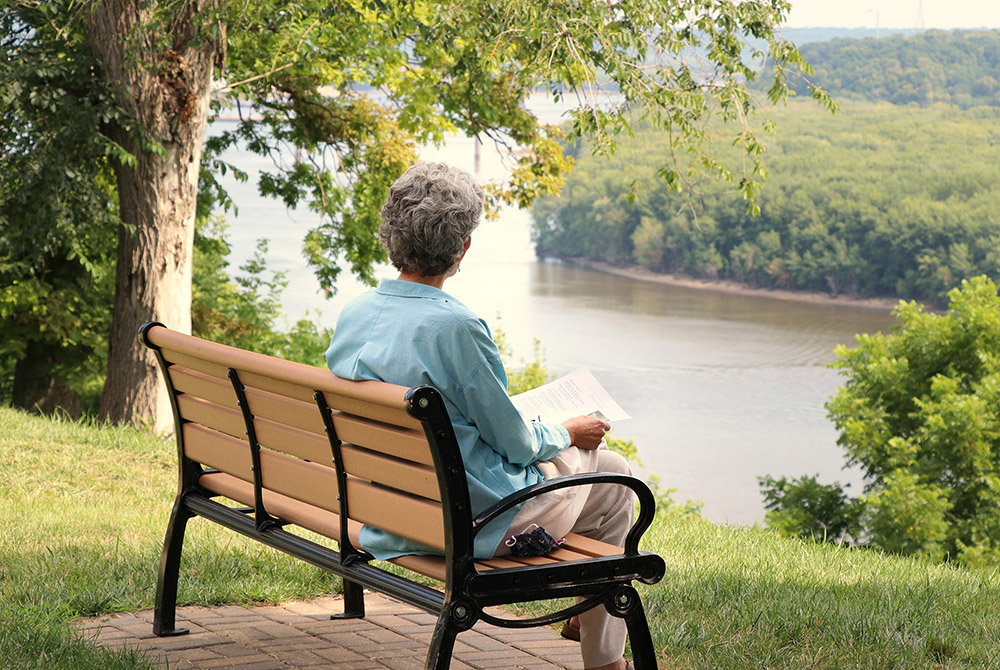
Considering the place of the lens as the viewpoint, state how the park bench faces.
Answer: facing away from the viewer and to the right of the viewer

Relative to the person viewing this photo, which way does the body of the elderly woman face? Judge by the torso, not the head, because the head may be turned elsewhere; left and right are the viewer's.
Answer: facing away from the viewer and to the right of the viewer
